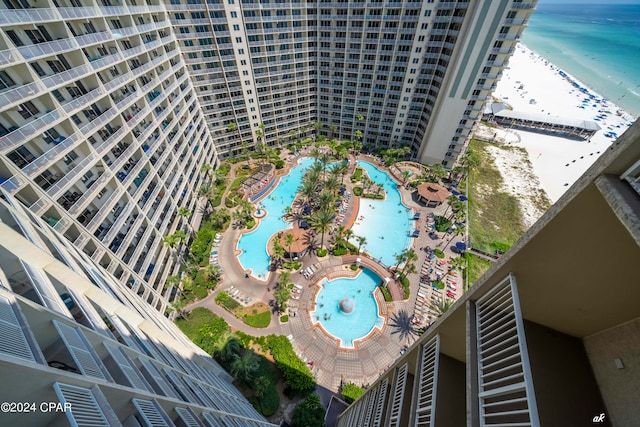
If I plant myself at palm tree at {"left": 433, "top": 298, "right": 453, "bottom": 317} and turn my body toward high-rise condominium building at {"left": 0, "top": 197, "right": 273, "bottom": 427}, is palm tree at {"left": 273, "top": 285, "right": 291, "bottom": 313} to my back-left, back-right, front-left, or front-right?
front-right
